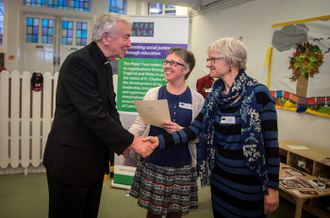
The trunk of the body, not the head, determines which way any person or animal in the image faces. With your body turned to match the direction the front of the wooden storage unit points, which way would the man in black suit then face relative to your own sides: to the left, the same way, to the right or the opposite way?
the opposite way

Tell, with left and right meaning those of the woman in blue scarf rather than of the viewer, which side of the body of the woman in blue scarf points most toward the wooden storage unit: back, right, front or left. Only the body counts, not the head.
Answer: back

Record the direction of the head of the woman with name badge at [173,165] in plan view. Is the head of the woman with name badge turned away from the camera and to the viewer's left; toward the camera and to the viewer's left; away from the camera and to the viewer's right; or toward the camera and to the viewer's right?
toward the camera and to the viewer's left

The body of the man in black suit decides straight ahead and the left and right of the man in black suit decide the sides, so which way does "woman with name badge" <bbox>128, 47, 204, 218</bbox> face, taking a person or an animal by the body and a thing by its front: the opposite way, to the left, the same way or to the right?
to the right

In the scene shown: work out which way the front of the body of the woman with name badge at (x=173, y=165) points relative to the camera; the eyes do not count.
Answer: toward the camera

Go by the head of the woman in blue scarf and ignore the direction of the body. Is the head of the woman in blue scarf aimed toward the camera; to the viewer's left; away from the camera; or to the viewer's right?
to the viewer's left

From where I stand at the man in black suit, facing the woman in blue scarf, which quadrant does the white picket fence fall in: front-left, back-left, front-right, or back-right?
back-left

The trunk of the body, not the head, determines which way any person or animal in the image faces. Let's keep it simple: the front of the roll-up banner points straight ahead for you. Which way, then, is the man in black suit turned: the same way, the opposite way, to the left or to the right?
to the left

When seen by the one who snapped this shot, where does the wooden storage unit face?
facing the viewer and to the left of the viewer

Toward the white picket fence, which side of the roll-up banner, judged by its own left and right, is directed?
right

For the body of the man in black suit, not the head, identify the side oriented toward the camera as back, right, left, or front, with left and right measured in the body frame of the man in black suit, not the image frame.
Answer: right

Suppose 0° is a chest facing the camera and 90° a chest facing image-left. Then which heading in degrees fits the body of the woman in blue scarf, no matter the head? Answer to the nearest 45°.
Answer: approximately 45°

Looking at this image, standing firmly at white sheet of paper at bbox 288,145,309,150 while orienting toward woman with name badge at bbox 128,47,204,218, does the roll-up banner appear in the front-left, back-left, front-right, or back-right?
front-right

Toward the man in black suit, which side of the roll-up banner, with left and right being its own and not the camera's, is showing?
front

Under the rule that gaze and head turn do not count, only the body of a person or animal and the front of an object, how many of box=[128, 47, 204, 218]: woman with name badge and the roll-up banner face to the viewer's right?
0
